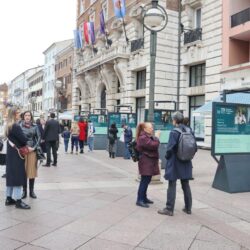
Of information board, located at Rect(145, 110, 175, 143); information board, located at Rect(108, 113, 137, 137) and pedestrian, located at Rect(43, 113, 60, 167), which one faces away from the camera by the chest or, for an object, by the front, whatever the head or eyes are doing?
the pedestrian

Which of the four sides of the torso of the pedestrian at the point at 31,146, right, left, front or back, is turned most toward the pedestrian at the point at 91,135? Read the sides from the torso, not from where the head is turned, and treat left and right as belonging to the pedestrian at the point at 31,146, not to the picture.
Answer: back

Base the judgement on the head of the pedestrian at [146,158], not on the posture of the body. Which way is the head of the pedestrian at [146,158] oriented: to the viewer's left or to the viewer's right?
to the viewer's right

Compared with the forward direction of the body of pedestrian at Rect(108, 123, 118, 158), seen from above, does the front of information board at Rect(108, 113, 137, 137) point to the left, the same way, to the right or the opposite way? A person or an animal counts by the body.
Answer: the opposite way

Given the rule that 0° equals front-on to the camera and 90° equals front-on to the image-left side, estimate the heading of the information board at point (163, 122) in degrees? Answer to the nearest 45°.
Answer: approximately 0°

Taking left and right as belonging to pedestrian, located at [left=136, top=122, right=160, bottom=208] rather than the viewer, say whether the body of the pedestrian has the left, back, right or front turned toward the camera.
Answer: right

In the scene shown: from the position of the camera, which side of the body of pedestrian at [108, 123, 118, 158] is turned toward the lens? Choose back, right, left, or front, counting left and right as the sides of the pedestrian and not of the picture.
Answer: back

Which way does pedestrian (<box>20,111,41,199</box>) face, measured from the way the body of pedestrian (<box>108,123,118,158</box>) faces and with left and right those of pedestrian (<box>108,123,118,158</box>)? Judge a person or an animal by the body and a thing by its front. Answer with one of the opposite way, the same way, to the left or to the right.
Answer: the opposite way

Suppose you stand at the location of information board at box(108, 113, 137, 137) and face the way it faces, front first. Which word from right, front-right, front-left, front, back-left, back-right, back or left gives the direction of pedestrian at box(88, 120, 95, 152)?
back-right
